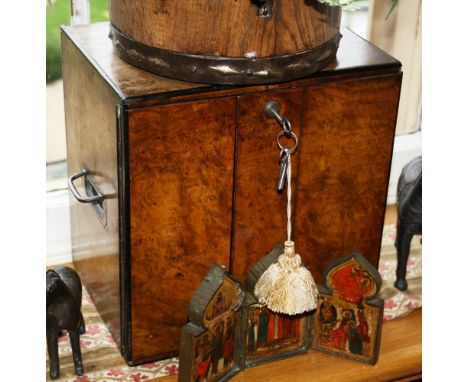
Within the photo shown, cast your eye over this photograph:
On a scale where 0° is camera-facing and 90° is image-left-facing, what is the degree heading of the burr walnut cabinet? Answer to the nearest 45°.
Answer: approximately 315°

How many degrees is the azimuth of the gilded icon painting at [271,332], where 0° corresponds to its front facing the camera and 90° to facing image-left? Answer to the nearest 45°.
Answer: approximately 315°

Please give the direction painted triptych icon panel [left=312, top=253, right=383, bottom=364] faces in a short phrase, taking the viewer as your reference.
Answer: facing the viewer and to the left of the viewer

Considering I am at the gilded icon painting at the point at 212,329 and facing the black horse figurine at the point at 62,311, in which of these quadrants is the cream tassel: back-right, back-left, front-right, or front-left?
back-right

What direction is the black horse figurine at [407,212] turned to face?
to the viewer's right

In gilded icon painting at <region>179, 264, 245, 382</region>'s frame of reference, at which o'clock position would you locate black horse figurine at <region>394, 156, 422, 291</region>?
The black horse figurine is roughly at 9 o'clock from the gilded icon painting.

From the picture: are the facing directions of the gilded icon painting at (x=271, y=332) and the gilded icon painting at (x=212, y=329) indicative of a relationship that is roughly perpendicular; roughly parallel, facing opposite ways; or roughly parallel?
roughly parallel

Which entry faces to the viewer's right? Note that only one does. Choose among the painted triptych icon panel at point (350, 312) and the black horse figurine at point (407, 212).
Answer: the black horse figurine

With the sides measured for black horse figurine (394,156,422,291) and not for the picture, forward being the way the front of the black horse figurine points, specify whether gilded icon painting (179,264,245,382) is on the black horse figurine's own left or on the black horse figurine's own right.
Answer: on the black horse figurine's own right

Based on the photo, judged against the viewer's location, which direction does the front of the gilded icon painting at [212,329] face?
facing the viewer and to the right of the viewer
